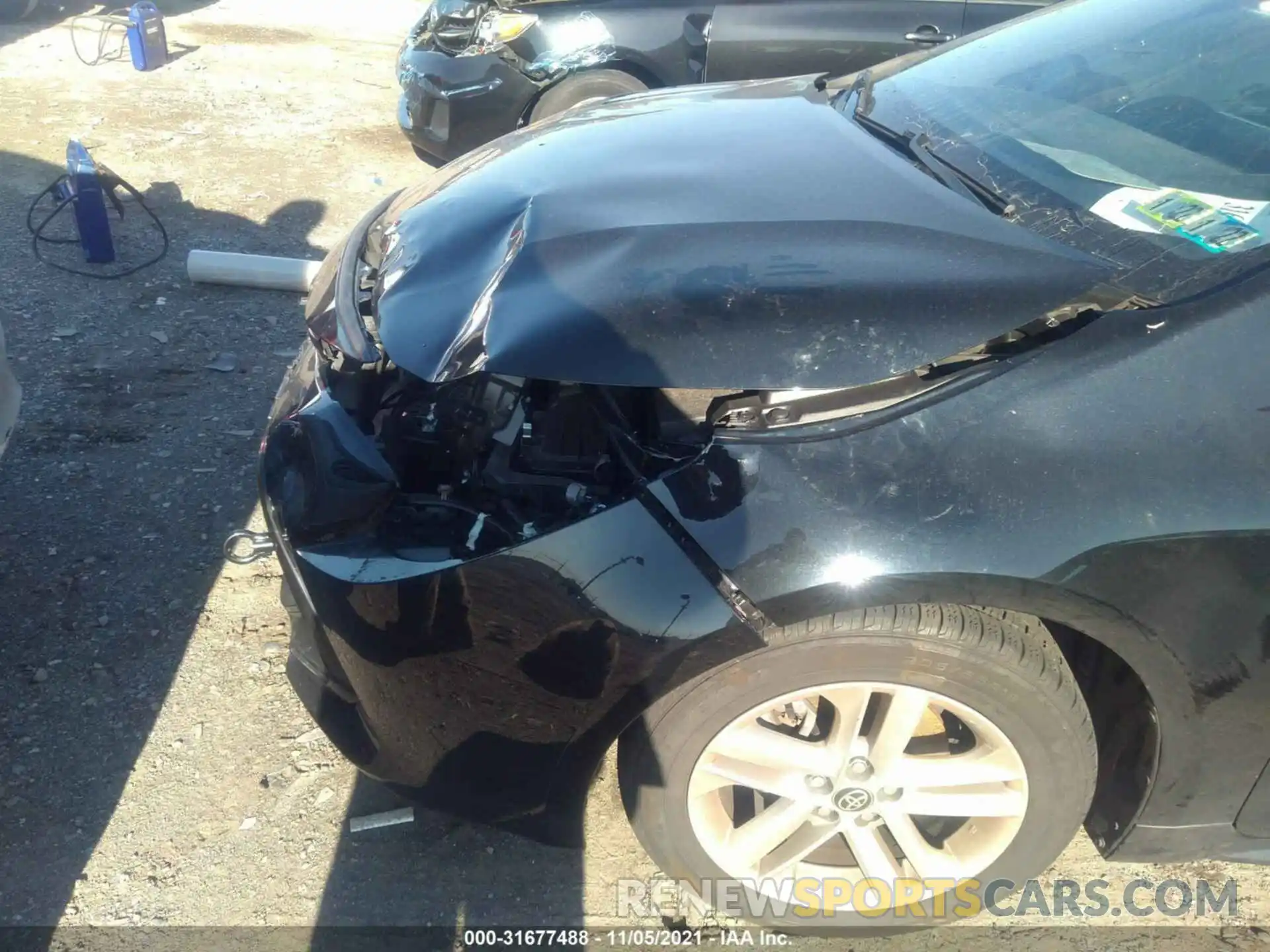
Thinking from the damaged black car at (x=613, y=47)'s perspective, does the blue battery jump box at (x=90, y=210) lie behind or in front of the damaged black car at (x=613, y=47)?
in front

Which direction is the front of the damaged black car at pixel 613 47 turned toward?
to the viewer's left

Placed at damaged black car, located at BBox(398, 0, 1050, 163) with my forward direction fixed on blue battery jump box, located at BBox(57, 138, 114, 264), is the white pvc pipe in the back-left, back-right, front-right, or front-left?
front-left

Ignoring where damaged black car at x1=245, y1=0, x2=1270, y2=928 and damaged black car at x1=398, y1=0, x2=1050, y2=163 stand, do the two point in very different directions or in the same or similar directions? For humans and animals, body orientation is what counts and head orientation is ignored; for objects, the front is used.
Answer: same or similar directions

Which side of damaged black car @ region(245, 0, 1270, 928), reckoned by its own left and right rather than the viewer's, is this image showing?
left

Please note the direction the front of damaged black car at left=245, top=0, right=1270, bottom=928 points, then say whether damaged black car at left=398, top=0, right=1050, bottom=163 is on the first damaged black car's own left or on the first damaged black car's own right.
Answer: on the first damaged black car's own right

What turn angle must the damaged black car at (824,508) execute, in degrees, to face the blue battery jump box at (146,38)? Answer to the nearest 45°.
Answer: approximately 45° to its right

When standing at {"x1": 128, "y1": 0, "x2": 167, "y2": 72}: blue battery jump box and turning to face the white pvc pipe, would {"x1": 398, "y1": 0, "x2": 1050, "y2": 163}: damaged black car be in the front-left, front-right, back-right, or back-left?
front-left

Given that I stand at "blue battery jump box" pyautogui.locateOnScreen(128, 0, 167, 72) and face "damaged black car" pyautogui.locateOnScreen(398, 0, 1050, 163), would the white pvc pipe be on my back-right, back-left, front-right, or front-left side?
front-right

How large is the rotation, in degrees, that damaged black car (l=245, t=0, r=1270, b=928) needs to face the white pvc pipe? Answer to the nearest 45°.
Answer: approximately 45° to its right

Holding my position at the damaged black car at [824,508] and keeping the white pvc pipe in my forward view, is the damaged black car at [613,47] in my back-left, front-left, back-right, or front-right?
front-right

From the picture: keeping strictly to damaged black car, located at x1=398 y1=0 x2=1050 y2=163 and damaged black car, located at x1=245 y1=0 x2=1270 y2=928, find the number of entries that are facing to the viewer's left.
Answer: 2
